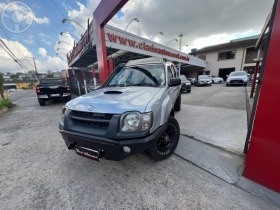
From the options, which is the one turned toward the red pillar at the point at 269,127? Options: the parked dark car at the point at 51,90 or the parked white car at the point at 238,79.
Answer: the parked white car

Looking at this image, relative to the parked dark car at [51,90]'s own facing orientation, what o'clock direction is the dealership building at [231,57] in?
The dealership building is roughly at 3 o'clock from the parked dark car.

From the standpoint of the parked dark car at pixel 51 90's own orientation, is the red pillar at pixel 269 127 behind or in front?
behind

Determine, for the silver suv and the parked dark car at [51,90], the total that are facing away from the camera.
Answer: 1

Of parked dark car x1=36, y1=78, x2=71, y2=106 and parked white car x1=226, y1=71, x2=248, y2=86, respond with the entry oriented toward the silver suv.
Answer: the parked white car

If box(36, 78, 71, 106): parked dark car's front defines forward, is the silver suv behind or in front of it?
behind

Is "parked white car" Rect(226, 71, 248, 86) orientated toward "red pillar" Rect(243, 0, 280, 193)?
yes

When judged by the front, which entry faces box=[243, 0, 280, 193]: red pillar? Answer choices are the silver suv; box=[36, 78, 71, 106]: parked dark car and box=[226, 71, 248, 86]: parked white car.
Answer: the parked white car

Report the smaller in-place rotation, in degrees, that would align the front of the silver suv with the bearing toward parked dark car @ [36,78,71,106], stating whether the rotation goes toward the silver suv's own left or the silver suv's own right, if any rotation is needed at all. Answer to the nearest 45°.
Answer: approximately 90° to the silver suv's own right

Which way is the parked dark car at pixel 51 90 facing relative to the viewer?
away from the camera
